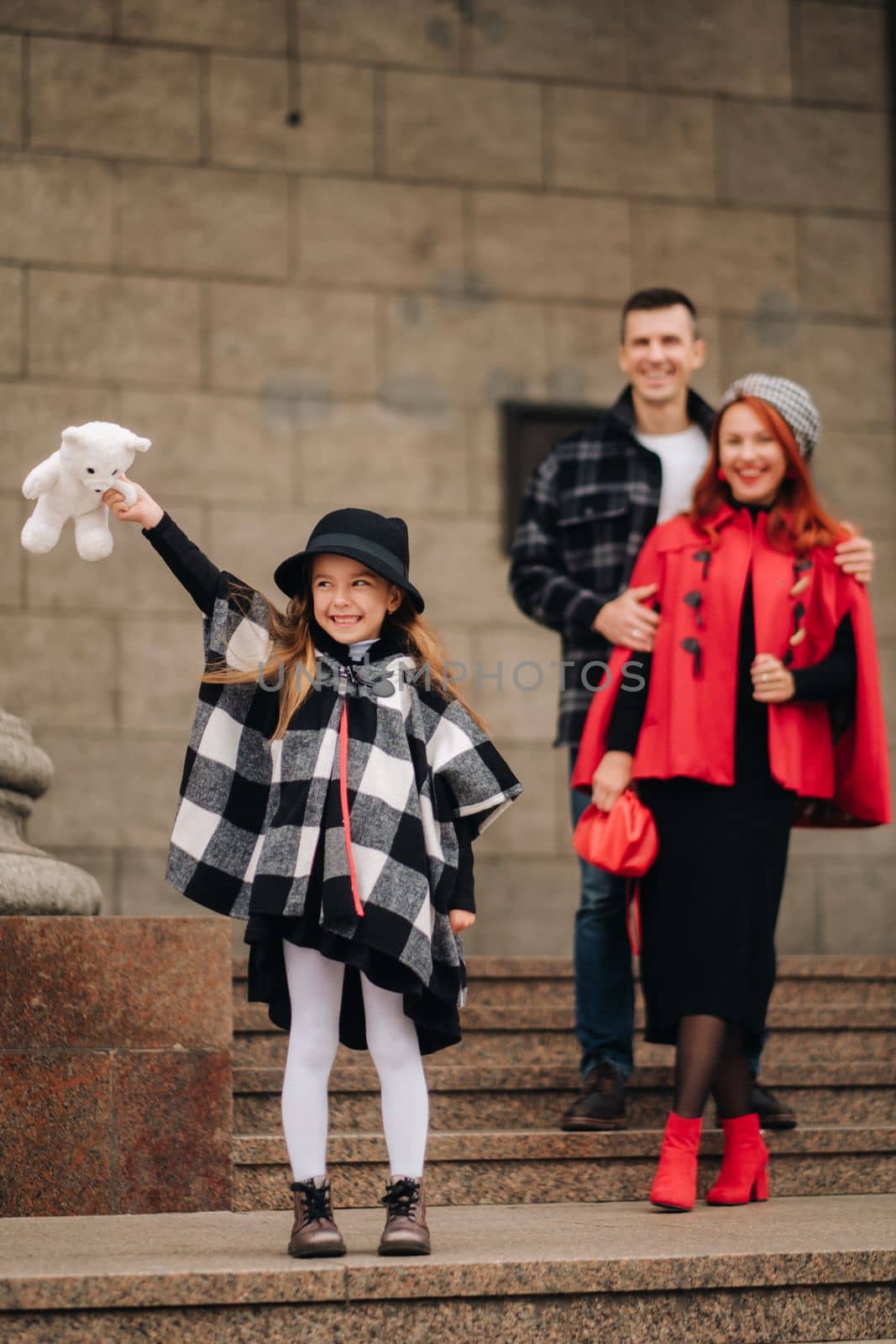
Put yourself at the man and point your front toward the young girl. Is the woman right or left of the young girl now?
left

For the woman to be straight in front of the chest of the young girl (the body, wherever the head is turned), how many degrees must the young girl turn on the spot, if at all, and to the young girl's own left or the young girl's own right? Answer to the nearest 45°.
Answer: approximately 135° to the young girl's own left

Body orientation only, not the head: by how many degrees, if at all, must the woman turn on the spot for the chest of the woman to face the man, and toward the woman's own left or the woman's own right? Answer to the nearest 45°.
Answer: approximately 135° to the woman's own right

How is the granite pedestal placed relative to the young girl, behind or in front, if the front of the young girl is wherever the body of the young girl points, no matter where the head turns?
behind
